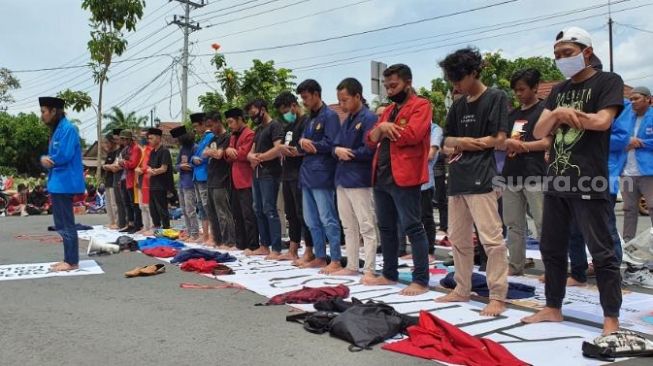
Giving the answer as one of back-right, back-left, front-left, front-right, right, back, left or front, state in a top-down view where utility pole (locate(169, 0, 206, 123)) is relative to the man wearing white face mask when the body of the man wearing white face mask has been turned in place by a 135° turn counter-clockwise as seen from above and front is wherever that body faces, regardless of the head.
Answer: back-left

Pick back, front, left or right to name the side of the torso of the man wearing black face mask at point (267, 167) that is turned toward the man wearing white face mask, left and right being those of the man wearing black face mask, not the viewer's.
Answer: left

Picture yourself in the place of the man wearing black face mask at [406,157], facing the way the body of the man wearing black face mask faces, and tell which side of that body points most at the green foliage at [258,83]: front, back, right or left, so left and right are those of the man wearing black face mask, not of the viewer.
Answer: right

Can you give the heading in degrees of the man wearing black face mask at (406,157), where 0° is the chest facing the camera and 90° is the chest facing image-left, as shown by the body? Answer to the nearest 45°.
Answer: approximately 45°

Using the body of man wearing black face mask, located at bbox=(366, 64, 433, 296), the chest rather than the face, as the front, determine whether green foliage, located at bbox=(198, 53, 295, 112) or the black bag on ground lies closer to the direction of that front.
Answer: the black bag on ground

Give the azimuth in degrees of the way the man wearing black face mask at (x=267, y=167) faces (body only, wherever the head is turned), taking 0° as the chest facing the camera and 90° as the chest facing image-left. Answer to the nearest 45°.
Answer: approximately 45°

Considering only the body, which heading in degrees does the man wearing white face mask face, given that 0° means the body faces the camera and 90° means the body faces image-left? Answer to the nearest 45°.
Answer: approximately 45°

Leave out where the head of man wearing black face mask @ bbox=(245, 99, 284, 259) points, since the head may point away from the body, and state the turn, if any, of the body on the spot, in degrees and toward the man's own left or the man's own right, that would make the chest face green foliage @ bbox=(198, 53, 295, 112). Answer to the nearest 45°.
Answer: approximately 135° to the man's own right

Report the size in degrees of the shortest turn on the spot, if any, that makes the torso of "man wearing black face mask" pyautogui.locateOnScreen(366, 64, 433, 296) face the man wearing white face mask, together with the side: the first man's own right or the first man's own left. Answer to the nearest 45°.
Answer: approximately 90° to the first man's own left

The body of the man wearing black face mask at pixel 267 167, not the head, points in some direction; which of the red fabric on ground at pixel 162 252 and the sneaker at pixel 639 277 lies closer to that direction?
the red fabric on ground

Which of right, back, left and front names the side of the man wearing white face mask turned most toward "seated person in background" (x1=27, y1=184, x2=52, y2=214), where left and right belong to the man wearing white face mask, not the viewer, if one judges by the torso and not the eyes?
right
